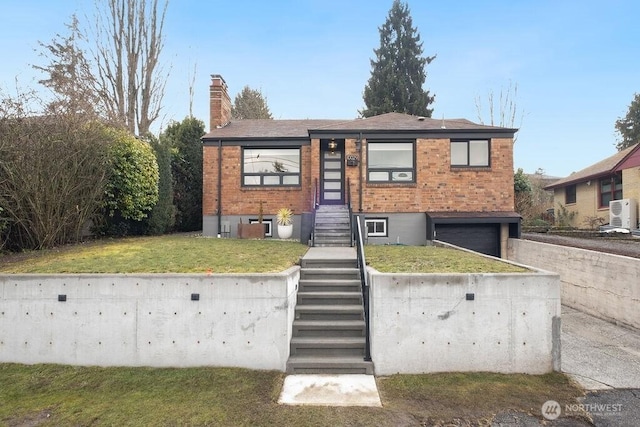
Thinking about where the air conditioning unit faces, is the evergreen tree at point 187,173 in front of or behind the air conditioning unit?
in front

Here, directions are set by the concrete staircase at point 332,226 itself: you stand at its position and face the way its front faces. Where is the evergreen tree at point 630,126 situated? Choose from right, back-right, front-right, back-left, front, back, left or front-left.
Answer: back-left

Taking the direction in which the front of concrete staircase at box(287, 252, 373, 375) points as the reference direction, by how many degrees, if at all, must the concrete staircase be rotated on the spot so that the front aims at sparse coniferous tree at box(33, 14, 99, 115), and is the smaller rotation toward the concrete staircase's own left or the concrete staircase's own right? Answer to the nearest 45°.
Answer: approximately 135° to the concrete staircase's own right

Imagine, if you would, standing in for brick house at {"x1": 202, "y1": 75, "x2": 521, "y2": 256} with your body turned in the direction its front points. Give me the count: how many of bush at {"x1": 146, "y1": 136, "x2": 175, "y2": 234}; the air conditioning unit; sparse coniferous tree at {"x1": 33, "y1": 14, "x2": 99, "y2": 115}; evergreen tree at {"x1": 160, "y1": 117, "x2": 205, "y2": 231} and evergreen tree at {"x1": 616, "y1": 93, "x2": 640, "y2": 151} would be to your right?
3

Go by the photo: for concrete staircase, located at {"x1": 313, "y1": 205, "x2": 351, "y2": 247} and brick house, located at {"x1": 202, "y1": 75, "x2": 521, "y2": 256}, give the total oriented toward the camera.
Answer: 2

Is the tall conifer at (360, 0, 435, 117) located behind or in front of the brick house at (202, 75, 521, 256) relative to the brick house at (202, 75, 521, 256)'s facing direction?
behind

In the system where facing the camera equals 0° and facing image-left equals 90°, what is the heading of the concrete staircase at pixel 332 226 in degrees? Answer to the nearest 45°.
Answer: approximately 0°

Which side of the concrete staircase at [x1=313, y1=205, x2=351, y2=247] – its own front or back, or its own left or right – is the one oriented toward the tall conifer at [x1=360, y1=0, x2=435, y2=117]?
back

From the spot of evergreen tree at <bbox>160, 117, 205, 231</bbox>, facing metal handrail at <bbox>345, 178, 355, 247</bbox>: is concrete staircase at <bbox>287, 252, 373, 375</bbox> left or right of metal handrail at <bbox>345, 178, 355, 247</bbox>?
right

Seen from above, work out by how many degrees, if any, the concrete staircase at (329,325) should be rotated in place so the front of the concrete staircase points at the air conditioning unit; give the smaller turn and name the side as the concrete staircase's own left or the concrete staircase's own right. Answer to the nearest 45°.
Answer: approximately 135° to the concrete staircase's own left
